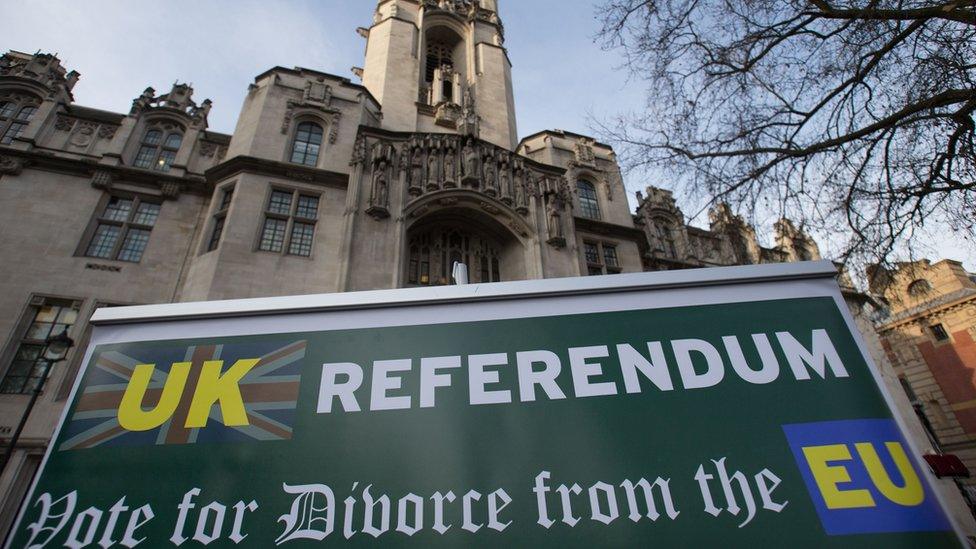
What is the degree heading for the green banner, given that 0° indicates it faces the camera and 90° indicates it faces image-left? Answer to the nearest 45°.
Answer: approximately 0°

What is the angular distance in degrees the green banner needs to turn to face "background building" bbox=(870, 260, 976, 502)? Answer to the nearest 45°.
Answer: approximately 135° to its left
